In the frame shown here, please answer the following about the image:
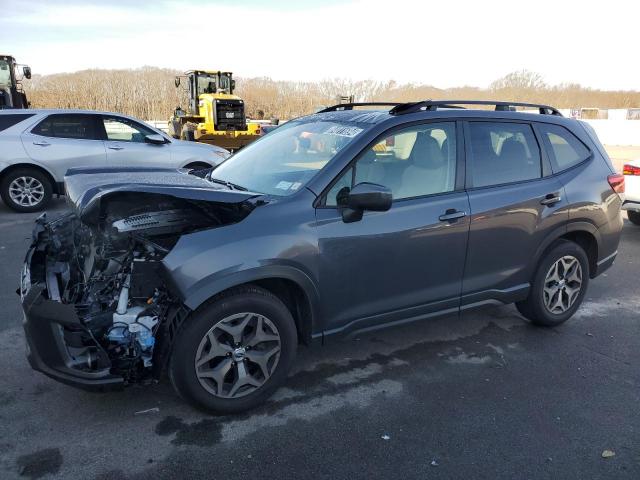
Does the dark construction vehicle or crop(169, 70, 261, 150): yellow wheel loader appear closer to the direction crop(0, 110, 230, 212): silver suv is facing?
the yellow wheel loader

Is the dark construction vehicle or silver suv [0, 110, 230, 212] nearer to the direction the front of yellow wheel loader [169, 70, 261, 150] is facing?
the dark construction vehicle

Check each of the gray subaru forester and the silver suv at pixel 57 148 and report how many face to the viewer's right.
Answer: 1

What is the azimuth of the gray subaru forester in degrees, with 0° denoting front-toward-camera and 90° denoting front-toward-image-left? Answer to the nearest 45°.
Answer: approximately 45°

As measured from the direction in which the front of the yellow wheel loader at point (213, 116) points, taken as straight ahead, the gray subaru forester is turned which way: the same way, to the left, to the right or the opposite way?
to the left

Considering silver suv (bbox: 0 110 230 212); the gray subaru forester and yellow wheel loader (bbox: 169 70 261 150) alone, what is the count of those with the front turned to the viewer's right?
1

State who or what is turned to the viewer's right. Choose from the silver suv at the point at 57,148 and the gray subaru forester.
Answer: the silver suv

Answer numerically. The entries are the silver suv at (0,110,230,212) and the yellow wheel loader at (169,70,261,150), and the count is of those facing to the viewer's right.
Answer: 1

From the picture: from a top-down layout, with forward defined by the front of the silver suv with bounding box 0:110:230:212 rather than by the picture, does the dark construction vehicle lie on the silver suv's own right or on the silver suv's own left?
on the silver suv's own left

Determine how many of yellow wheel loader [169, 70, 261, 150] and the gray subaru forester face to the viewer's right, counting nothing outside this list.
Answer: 0

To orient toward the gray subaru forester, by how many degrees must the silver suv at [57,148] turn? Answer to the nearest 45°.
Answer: approximately 90° to its right

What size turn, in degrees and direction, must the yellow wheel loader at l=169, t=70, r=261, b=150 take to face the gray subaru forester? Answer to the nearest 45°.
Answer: approximately 135° to its left

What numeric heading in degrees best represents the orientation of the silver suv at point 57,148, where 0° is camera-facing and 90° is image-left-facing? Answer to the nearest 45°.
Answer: approximately 270°
